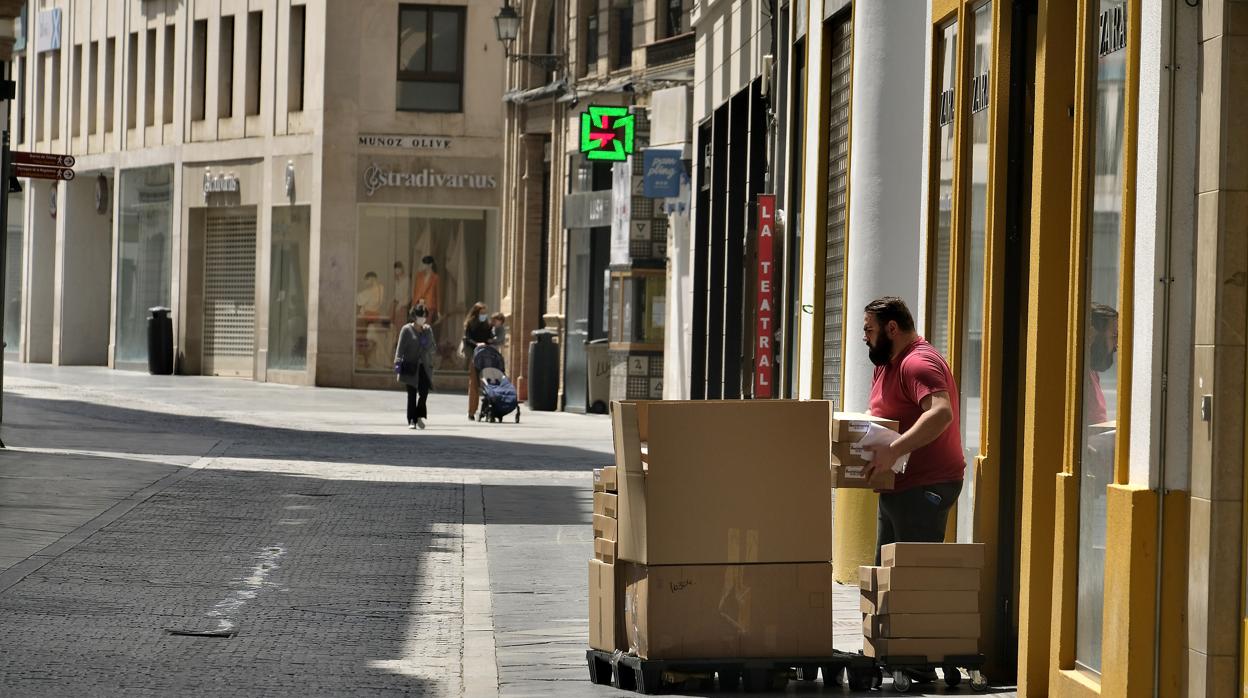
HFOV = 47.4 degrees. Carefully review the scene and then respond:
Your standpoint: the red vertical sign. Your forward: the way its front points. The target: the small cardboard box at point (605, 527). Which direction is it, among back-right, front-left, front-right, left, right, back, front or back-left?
front

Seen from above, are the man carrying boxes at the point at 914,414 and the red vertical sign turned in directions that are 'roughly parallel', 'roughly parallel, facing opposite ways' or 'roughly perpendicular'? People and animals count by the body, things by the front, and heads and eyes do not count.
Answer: roughly perpendicular

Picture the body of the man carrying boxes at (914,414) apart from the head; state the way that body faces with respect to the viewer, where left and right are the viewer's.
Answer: facing to the left of the viewer

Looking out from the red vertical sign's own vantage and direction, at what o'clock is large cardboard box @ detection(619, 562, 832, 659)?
The large cardboard box is roughly at 12 o'clock from the red vertical sign.

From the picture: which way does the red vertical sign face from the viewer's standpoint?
toward the camera

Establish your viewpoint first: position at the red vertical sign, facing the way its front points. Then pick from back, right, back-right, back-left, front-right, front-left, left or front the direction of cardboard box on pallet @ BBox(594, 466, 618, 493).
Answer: front

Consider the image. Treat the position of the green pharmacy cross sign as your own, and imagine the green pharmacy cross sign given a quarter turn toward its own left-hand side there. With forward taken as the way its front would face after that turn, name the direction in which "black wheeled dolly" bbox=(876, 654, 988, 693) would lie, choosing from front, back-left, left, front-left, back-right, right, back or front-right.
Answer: right

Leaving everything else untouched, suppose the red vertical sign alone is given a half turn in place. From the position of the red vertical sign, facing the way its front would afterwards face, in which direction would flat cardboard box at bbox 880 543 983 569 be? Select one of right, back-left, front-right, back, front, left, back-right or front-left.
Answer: back

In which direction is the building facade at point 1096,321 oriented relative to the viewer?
to the viewer's left

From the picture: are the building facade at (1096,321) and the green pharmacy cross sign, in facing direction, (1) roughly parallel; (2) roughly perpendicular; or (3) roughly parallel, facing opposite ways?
roughly perpendicular

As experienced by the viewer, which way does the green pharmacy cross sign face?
facing the viewer

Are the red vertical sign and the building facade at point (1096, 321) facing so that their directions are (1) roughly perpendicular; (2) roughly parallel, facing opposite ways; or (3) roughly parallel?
roughly perpendicular

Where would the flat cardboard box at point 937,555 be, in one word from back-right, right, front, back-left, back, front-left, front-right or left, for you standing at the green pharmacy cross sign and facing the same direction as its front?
front

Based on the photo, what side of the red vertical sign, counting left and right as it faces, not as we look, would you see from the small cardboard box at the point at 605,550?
front
